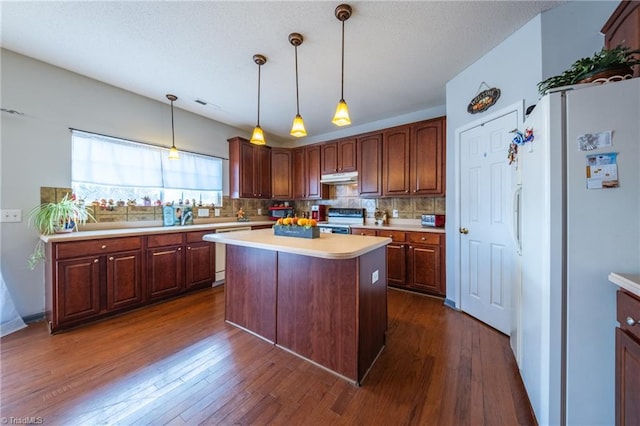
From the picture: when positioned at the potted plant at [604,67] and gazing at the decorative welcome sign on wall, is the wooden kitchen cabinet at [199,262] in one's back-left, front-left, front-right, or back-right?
front-left

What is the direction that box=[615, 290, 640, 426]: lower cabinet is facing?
to the viewer's left

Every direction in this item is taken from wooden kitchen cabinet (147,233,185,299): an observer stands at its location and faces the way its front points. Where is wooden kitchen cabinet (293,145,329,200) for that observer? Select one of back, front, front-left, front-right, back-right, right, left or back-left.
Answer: front-left

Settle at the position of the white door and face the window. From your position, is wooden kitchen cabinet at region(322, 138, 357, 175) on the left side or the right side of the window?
right

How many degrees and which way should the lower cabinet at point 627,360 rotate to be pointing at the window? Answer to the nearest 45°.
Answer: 0° — it already faces it

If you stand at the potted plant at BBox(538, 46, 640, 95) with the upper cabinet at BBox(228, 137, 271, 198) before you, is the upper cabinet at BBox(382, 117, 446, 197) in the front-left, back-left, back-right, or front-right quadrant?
front-right

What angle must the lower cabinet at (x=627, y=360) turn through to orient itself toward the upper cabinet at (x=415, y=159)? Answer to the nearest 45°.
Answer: approximately 45° to its right

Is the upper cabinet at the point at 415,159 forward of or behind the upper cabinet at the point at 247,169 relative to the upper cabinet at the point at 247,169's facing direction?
forward

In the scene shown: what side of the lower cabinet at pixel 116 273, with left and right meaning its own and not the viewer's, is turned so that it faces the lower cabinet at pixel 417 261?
front

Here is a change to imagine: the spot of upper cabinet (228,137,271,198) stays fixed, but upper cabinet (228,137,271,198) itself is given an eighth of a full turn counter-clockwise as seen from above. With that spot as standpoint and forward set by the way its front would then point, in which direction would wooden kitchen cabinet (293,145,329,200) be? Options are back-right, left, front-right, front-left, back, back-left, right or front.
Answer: front

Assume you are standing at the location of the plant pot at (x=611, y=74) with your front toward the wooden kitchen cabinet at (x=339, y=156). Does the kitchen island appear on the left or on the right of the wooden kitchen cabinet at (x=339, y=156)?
left

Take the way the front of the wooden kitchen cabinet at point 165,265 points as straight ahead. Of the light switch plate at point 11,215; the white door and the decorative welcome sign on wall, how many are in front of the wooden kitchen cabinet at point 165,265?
2

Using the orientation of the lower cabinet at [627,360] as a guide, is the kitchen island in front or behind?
in front

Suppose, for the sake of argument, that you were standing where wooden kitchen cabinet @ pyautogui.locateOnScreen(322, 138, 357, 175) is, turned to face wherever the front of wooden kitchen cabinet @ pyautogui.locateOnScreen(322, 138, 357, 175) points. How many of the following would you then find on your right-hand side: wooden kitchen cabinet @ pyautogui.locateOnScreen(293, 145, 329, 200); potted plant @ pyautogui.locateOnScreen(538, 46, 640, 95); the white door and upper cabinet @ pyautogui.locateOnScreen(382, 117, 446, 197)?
1

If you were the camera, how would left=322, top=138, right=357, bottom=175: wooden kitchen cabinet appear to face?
facing the viewer and to the left of the viewer

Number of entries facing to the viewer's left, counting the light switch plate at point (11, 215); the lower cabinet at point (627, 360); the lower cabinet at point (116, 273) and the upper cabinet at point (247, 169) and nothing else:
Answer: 1

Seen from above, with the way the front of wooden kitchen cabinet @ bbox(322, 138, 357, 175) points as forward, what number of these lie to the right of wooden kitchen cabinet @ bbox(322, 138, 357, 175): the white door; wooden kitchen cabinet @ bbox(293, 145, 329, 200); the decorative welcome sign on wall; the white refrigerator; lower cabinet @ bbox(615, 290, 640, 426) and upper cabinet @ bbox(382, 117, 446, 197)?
1
